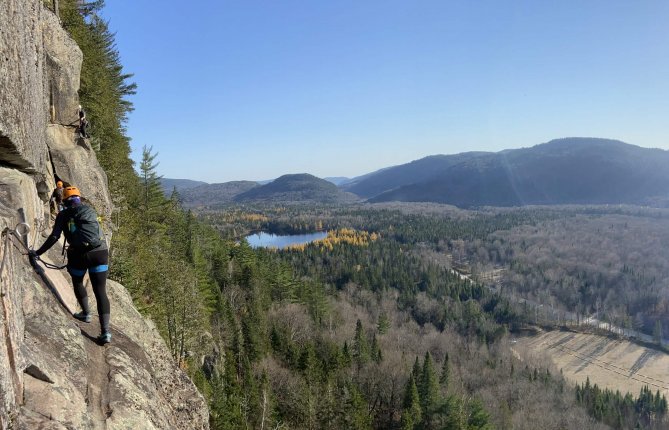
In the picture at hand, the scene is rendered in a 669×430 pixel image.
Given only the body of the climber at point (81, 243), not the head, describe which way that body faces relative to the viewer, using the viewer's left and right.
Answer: facing away from the viewer and to the left of the viewer

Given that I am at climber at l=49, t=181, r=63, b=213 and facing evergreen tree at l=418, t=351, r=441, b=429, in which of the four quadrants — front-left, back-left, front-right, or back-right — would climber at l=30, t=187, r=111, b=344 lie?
back-right

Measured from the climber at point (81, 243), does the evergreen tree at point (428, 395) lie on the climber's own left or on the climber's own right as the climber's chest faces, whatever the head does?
on the climber's own right

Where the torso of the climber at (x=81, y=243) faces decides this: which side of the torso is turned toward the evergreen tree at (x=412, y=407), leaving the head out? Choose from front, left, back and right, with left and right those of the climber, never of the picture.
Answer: right

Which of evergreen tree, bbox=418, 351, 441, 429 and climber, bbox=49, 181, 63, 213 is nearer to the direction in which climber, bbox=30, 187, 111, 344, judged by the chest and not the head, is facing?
the climber

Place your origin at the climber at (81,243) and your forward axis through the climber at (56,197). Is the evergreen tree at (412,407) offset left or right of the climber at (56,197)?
right

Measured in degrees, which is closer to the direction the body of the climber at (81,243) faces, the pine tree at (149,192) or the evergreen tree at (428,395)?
the pine tree

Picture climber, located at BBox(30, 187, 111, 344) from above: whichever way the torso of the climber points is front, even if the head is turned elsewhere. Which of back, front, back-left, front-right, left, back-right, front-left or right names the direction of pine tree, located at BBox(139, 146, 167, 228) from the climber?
front-right

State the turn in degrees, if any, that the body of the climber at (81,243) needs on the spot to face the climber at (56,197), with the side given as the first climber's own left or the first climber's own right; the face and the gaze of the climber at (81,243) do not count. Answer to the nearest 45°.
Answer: approximately 45° to the first climber's own right

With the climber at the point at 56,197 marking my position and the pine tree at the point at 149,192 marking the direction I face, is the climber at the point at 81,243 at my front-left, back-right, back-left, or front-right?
back-right
